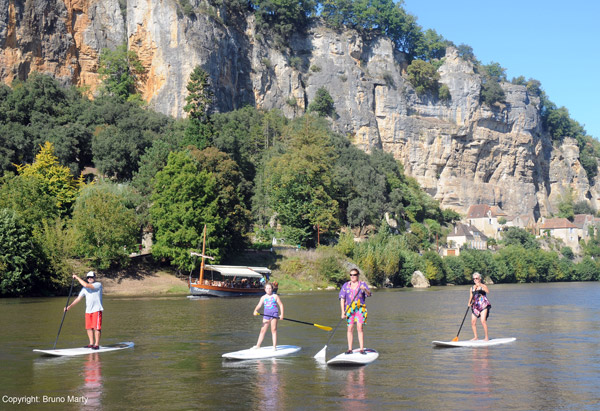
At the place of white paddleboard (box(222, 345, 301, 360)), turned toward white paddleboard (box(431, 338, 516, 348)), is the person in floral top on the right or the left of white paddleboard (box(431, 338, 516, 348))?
right

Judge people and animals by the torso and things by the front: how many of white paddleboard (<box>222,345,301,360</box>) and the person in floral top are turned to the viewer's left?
1

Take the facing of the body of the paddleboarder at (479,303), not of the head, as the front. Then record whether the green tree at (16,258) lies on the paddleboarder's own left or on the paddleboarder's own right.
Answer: on the paddleboarder's own right

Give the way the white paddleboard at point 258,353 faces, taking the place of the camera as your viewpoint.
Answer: facing to the left of the viewer

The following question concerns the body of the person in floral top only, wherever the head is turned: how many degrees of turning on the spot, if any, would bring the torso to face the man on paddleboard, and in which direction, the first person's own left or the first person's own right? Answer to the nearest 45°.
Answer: approximately 90° to the first person's own right

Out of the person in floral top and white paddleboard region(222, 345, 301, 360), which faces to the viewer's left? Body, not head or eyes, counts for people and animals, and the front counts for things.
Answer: the white paddleboard

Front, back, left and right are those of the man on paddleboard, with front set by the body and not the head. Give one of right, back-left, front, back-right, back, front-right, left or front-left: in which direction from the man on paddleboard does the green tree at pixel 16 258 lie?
back-right

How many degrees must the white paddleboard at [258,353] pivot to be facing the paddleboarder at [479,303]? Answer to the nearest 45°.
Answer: approximately 180°

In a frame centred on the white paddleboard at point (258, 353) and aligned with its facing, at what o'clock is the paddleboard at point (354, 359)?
The paddleboard is roughly at 7 o'clock from the white paddleboard.

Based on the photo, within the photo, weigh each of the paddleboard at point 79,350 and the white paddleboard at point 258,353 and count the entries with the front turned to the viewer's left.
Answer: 2

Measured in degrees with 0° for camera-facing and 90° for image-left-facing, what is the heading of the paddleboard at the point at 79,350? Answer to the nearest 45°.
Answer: approximately 90°
